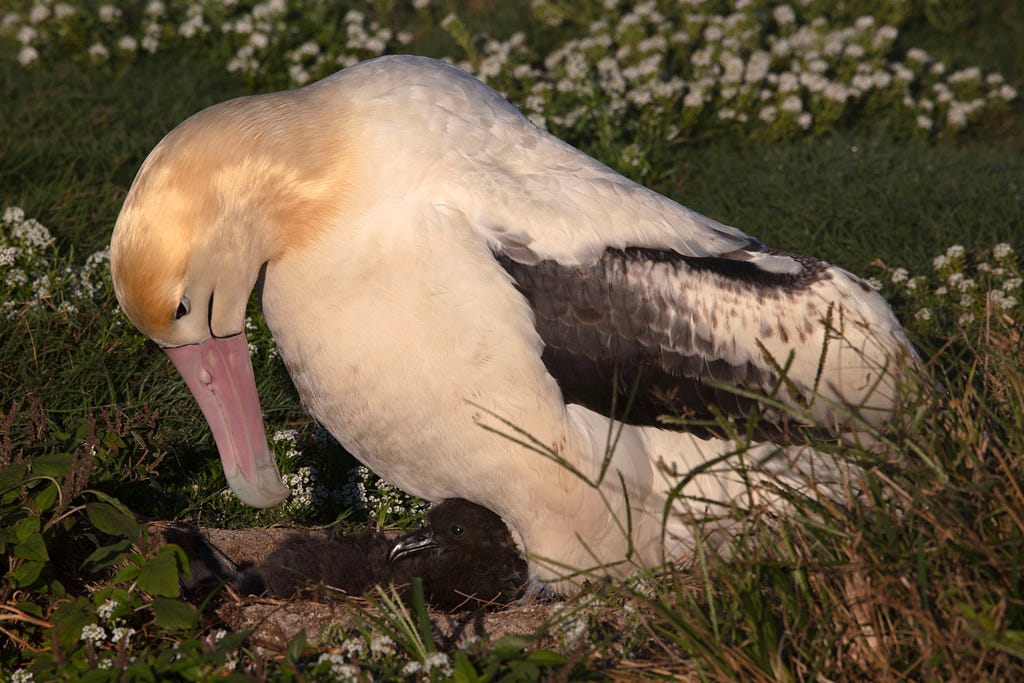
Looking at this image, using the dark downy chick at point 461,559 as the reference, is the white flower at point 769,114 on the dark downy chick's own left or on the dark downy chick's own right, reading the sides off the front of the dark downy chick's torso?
on the dark downy chick's own right

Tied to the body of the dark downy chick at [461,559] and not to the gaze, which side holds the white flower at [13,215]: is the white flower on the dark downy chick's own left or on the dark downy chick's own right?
on the dark downy chick's own right

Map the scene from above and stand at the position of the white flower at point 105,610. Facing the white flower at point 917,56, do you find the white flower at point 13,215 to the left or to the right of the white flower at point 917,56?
left

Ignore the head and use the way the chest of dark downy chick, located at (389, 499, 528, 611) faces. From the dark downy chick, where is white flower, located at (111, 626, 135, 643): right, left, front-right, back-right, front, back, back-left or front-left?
front-left

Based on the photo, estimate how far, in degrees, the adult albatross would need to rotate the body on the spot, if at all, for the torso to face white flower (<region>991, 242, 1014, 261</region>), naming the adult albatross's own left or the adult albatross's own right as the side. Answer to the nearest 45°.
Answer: approximately 135° to the adult albatross's own right

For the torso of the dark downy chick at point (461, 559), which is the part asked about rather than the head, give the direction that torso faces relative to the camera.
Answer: to the viewer's left

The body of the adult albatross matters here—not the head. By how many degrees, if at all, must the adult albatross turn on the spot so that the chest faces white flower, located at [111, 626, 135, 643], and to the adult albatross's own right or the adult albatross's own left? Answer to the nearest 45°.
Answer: approximately 45° to the adult albatross's own left

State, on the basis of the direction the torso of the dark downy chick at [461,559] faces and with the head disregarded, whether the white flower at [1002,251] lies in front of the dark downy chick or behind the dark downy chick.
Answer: behind

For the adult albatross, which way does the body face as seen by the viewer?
to the viewer's left

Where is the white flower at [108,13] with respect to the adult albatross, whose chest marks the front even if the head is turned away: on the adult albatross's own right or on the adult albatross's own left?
on the adult albatross's own right

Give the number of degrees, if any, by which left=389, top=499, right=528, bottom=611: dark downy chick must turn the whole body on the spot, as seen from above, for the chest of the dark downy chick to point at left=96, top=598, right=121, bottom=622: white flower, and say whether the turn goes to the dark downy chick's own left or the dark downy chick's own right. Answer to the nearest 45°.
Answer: approximately 45° to the dark downy chick's own left

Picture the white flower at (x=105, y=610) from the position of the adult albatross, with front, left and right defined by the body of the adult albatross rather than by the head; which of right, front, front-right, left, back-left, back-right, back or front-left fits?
front-left

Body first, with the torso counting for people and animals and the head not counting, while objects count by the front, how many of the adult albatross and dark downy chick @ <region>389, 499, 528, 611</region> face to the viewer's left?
2

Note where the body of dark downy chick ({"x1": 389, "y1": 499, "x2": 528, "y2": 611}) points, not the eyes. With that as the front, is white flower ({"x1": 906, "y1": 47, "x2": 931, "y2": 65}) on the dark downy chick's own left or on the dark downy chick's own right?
on the dark downy chick's own right
